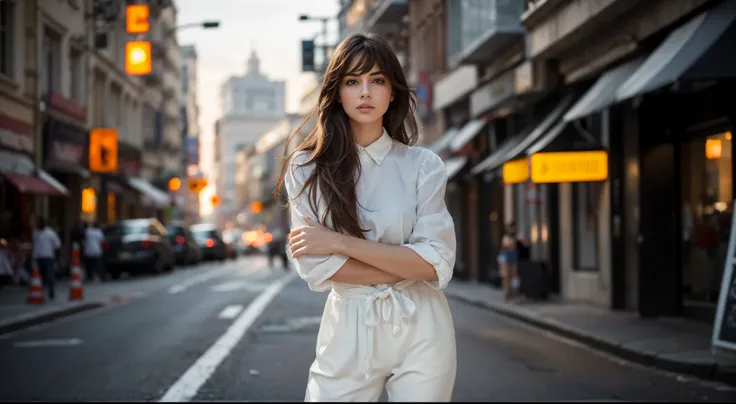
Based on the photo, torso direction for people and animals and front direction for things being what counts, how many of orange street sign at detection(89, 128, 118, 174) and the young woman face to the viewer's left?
0

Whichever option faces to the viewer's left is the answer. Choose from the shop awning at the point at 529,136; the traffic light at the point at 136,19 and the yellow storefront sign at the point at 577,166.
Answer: the shop awning

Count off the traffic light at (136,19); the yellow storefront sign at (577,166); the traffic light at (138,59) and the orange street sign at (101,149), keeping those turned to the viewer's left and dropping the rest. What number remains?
0

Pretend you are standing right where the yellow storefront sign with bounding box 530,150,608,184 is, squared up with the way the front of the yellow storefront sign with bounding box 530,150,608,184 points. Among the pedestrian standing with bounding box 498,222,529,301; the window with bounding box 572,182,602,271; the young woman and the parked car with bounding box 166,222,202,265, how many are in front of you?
1

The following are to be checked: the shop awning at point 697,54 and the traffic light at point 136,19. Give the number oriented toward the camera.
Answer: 1

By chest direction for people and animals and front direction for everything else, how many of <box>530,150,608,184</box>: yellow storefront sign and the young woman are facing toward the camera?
2

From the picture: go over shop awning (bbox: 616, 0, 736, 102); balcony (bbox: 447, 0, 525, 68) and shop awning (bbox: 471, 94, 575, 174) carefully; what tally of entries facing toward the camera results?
0

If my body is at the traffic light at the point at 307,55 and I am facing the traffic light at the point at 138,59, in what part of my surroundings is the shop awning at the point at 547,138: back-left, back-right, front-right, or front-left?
front-left

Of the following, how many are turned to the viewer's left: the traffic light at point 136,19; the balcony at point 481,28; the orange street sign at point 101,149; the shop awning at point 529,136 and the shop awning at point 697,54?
3

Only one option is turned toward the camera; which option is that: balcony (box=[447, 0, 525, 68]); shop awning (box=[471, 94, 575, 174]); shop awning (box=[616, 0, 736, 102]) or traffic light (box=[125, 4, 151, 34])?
the traffic light

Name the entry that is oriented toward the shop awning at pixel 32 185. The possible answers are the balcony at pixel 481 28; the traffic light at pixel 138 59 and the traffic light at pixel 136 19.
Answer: the balcony

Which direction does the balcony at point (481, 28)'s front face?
to the viewer's left

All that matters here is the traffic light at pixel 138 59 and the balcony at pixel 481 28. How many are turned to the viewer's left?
1

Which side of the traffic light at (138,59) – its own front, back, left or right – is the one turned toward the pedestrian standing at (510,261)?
left

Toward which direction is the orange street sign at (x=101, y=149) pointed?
toward the camera

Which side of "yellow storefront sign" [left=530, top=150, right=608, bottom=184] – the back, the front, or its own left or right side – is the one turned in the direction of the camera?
front
